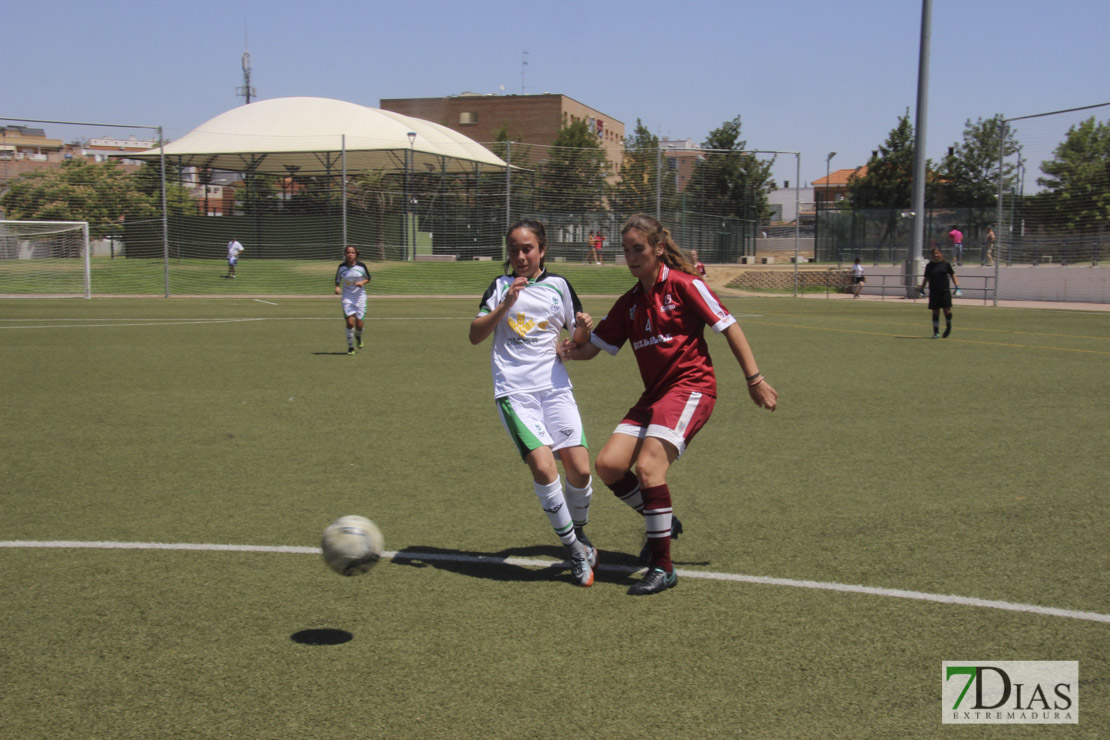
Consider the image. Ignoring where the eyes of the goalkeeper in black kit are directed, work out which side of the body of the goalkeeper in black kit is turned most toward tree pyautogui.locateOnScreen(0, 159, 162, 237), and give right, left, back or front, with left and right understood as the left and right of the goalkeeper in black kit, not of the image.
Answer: right

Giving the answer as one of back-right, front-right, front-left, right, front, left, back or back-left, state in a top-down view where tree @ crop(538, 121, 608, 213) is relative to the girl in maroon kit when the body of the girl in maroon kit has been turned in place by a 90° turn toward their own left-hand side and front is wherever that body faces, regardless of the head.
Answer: back-left

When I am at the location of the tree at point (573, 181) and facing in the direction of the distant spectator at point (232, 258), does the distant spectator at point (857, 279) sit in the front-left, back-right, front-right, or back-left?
front-left

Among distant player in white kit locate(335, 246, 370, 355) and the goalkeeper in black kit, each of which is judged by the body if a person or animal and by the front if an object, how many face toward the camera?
2

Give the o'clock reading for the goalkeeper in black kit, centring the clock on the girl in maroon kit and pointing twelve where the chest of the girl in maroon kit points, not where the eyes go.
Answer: The goalkeeper in black kit is roughly at 5 o'clock from the girl in maroon kit.

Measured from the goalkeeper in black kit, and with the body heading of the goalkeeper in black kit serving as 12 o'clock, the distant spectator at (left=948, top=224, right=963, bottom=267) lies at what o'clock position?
The distant spectator is roughly at 6 o'clock from the goalkeeper in black kit.

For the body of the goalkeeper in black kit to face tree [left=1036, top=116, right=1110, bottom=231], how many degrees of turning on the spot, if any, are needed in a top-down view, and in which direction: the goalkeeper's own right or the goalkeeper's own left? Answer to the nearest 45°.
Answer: approximately 180°

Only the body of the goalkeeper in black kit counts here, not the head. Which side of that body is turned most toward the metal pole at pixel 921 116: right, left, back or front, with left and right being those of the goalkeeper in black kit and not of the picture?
back
